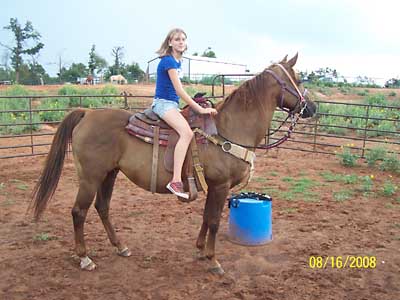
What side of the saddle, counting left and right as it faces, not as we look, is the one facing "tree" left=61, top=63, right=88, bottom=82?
left

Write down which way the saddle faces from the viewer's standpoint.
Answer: facing to the right of the viewer

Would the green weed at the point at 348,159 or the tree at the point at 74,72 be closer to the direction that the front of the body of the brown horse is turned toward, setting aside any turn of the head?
the green weed

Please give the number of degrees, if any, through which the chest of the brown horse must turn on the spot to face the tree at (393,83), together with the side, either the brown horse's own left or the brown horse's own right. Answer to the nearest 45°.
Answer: approximately 45° to the brown horse's own left

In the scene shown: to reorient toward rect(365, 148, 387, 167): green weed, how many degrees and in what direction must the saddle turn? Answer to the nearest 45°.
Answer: approximately 45° to its left

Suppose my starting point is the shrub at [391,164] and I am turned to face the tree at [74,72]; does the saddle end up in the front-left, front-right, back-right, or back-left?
back-left

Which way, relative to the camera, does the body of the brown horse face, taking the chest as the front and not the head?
to the viewer's right
